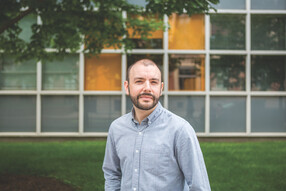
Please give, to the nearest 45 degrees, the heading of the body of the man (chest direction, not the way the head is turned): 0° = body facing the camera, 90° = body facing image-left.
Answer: approximately 45°
